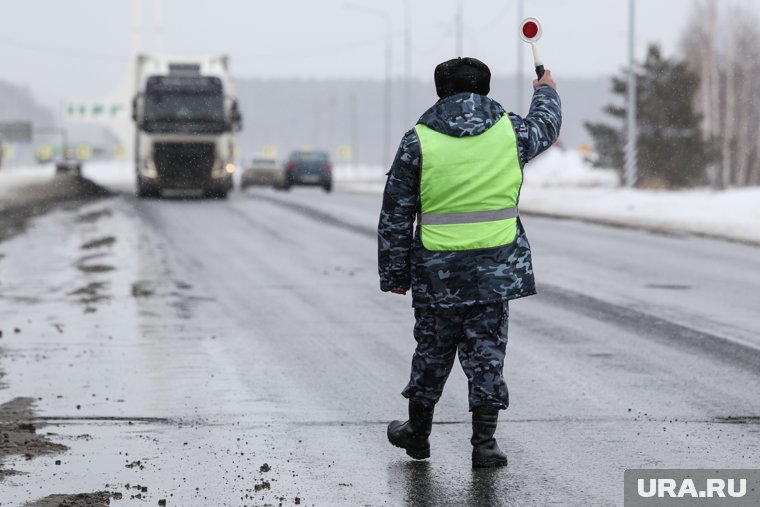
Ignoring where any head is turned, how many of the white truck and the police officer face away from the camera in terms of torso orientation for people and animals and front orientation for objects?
1

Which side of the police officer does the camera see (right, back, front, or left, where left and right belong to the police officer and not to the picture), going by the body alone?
back

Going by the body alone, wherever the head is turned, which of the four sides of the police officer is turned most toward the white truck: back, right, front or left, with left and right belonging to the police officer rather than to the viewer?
front

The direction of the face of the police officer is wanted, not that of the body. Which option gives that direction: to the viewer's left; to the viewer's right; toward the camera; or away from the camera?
away from the camera

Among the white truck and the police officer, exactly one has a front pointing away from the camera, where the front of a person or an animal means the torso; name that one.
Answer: the police officer

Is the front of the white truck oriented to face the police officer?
yes

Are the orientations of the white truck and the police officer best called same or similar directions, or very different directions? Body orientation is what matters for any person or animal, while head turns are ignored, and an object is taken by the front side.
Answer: very different directions

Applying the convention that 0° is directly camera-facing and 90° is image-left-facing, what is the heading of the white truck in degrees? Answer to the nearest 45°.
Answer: approximately 0°
